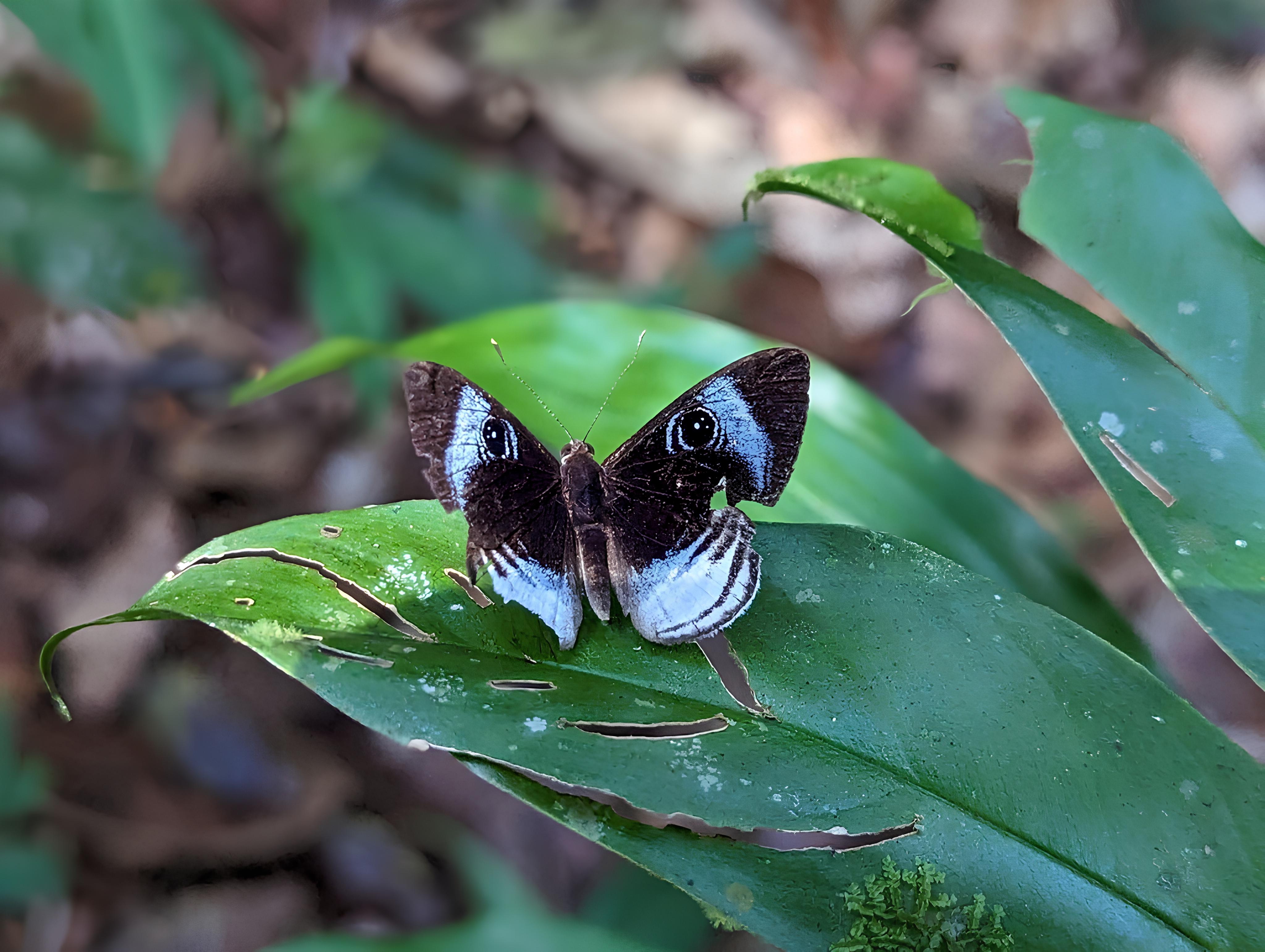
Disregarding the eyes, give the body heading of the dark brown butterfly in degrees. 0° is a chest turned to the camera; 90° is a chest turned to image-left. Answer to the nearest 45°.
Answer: approximately 180°

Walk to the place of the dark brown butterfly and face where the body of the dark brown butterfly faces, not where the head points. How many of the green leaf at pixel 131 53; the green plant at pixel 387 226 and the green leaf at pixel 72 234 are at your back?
0
